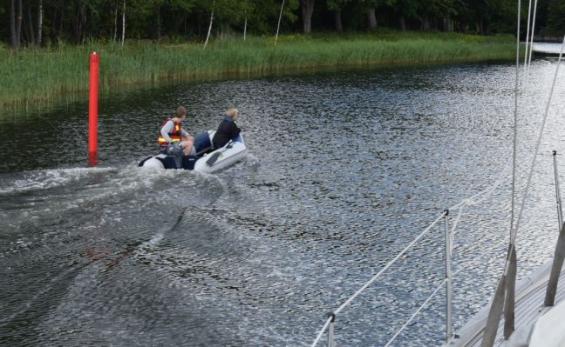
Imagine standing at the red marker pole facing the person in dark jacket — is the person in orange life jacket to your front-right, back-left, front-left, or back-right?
front-right

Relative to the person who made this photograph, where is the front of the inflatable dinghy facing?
facing away from the viewer and to the right of the viewer

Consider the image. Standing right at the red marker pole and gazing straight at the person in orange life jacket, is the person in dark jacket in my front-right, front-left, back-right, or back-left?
front-left

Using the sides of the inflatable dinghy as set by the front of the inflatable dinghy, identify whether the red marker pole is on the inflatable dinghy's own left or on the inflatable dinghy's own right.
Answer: on the inflatable dinghy's own left
